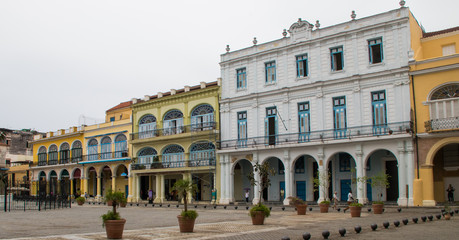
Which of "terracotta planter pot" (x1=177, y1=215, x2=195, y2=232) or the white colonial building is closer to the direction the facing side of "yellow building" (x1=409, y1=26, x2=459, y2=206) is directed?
the terracotta planter pot

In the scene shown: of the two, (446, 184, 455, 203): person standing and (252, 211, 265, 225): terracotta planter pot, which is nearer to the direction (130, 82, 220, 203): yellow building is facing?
the terracotta planter pot

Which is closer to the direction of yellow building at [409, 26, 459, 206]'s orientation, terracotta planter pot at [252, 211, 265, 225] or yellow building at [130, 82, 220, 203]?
the terracotta planter pot

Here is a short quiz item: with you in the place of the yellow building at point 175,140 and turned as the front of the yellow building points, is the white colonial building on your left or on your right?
on your left

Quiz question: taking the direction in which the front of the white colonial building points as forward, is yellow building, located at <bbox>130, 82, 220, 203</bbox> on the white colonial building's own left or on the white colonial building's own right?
on the white colonial building's own right

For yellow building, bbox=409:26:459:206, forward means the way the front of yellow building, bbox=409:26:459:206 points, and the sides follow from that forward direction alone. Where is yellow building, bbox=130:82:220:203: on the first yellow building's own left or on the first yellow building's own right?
on the first yellow building's own right

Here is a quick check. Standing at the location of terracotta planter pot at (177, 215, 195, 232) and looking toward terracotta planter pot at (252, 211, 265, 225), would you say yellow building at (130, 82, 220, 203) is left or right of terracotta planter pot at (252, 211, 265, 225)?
left

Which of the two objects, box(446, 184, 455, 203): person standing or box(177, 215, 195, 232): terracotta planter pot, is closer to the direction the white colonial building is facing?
the terracotta planter pot
